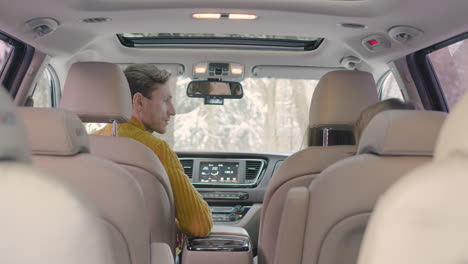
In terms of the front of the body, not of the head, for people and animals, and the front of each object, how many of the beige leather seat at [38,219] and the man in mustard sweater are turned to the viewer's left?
0

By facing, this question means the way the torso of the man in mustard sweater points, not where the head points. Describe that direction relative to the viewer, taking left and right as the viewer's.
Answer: facing away from the viewer and to the right of the viewer

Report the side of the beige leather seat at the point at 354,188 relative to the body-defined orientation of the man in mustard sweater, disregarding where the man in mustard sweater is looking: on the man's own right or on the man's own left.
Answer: on the man's own right

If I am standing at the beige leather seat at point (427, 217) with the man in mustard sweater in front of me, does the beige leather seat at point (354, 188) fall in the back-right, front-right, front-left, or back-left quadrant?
front-right

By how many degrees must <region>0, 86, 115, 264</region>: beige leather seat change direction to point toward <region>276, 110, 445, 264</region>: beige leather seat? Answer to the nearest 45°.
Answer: approximately 45° to its right

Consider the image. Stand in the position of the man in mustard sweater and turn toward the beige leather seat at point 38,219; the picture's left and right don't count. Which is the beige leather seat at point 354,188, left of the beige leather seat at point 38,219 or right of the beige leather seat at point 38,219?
left

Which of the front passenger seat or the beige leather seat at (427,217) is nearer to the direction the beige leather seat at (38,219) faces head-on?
the front passenger seat

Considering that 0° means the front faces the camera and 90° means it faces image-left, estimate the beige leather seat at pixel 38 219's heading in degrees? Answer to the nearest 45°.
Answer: approximately 180°

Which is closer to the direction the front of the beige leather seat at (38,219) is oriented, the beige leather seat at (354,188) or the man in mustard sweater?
the man in mustard sweater

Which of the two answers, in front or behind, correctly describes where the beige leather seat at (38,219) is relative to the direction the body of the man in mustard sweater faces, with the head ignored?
behind

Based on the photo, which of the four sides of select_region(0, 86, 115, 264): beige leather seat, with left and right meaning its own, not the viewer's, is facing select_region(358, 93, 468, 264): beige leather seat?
right

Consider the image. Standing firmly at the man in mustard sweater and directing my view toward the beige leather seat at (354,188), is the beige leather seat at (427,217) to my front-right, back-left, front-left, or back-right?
front-right

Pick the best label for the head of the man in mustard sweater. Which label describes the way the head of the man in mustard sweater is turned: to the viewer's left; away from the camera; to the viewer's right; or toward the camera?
to the viewer's right
